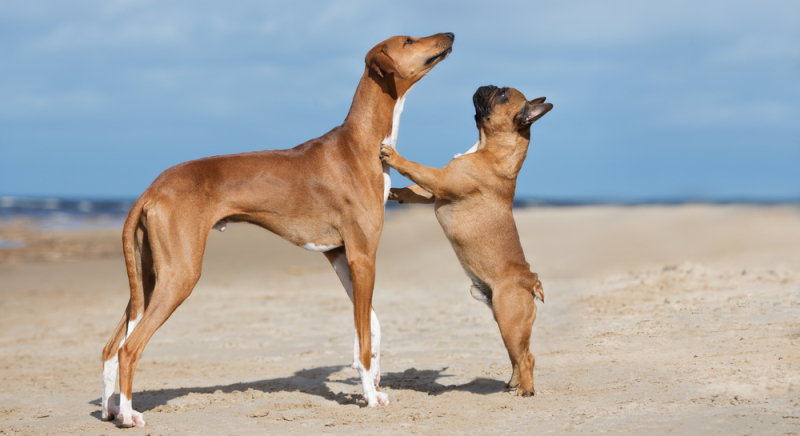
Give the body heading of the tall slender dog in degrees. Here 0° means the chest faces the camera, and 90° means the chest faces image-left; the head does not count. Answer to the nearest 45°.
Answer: approximately 270°

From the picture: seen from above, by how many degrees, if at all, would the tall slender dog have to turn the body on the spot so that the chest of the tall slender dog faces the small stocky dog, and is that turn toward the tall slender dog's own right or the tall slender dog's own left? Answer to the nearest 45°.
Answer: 0° — it already faces it
